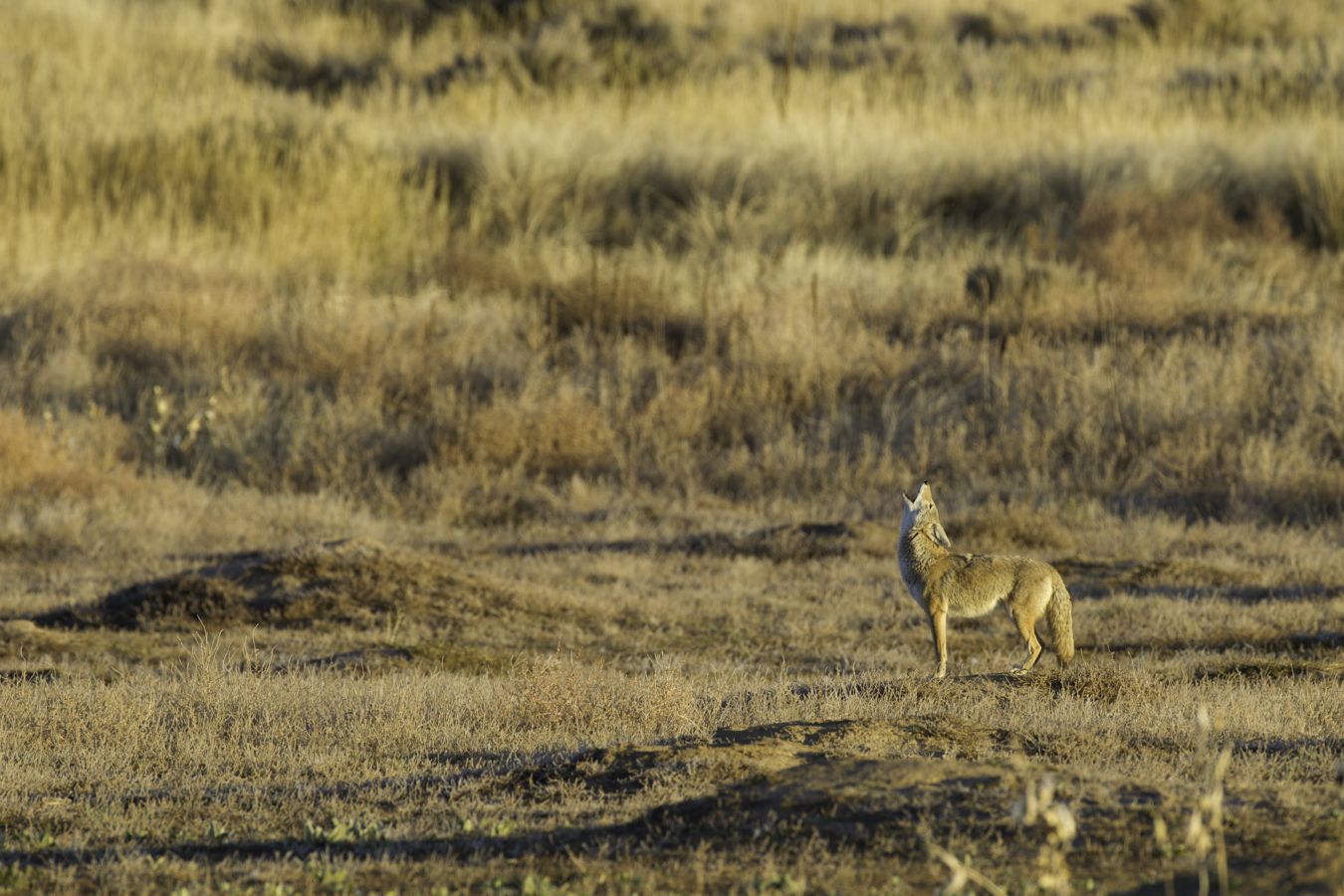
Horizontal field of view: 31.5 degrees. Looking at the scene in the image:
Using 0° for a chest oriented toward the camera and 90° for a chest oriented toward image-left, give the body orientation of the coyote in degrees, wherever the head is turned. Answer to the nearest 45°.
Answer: approximately 90°

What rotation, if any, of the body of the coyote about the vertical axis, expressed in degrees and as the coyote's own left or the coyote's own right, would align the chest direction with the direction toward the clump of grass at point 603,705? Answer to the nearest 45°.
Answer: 0° — it already faces it
